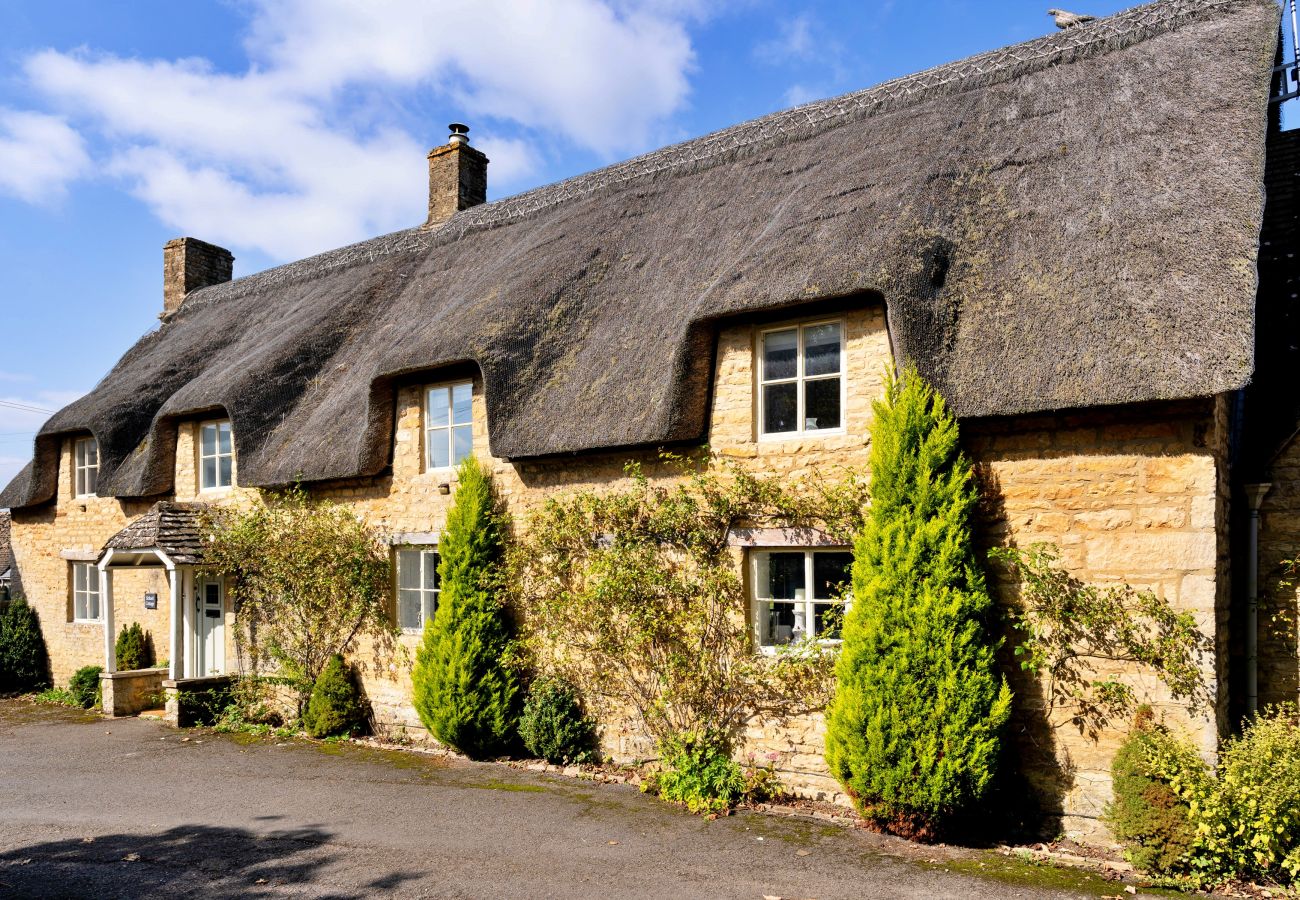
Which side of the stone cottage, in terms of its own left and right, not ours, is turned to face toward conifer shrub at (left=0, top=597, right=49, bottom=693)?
right

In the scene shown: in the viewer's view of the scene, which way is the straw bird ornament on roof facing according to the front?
to the viewer's left
